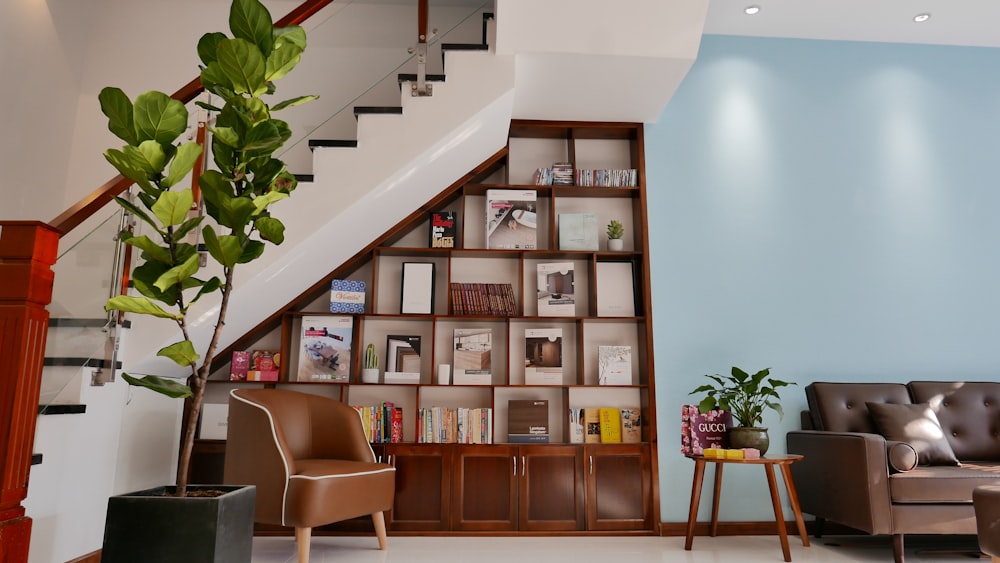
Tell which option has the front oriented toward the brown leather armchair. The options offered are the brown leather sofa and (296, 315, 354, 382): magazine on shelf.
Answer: the magazine on shelf

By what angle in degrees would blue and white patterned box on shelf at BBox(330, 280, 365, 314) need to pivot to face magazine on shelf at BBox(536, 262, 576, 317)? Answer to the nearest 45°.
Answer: approximately 90° to its left

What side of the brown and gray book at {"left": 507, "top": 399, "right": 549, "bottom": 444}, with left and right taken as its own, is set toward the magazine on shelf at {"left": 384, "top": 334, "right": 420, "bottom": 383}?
right

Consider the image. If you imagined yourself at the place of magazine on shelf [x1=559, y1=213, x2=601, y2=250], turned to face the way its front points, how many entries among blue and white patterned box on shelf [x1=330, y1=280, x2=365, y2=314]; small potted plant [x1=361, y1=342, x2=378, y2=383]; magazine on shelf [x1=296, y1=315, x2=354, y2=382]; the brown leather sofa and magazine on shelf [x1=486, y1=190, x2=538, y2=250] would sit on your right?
4

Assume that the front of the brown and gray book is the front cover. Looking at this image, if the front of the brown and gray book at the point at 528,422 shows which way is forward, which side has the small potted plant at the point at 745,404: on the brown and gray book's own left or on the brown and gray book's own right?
on the brown and gray book's own left

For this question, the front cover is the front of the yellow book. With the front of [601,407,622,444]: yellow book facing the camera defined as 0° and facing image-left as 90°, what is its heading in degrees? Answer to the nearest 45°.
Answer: approximately 0°

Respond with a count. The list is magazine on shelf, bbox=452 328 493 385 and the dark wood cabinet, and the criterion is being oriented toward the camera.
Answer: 2
